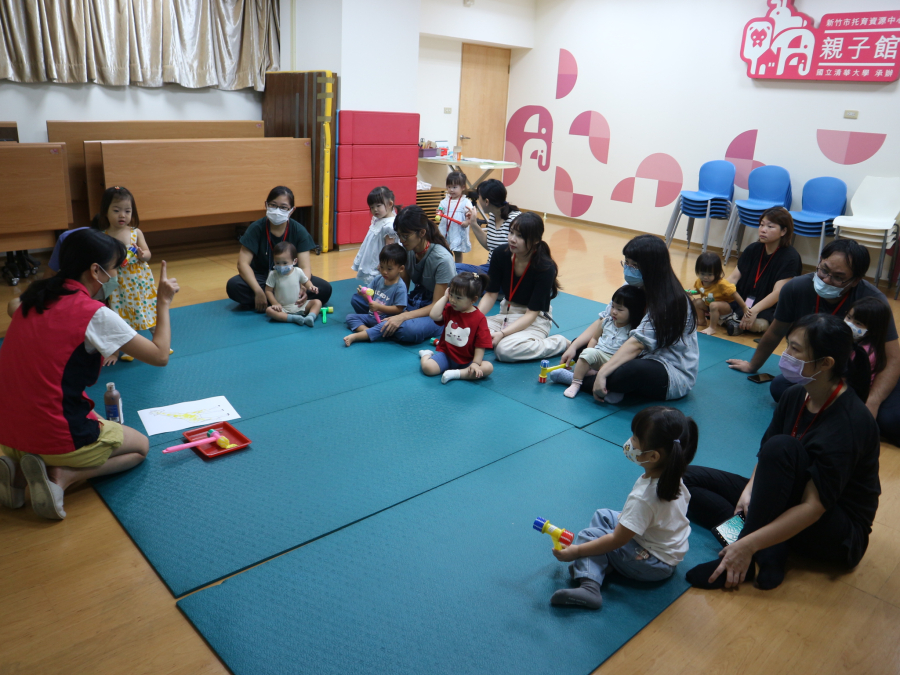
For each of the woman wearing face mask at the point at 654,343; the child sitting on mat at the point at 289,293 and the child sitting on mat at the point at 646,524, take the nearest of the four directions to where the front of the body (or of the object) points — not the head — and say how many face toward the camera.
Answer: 1

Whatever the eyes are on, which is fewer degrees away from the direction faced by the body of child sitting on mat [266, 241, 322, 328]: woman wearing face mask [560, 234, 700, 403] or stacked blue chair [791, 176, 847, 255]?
the woman wearing face mask

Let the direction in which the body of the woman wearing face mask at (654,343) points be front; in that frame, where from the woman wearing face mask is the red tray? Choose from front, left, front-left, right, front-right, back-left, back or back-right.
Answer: front-left

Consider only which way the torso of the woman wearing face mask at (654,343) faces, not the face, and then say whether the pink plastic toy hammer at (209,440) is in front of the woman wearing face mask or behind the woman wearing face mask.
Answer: in front

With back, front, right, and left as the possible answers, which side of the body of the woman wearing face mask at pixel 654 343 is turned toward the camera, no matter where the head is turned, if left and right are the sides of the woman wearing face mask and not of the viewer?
left

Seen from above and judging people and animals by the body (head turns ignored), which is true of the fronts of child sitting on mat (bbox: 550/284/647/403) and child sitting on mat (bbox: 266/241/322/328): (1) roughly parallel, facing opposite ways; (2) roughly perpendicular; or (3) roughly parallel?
roughly perpendicular

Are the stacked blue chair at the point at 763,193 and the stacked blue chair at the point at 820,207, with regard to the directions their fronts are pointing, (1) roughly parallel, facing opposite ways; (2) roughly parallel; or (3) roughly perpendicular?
roughly parallel

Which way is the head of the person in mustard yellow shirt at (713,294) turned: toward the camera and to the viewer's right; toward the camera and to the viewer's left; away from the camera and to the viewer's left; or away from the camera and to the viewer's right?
toward the camera and to the viewer's left

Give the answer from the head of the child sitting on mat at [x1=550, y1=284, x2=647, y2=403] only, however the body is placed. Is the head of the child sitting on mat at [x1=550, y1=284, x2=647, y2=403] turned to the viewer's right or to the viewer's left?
to the viewer's left

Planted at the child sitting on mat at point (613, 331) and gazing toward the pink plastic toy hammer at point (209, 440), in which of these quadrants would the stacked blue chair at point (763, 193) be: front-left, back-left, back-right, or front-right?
back-right

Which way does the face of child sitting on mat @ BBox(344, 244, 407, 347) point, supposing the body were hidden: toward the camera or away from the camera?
toward the camera

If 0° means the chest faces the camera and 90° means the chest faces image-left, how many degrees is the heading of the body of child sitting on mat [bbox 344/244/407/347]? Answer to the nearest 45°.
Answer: approximately 45°

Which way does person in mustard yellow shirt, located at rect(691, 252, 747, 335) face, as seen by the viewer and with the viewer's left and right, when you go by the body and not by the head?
facing the viewer and to the left of the viewer

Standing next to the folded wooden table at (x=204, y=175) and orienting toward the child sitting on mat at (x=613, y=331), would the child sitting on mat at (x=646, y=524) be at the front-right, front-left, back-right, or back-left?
front-right

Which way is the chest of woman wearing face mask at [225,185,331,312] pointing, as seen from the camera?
toward the camera

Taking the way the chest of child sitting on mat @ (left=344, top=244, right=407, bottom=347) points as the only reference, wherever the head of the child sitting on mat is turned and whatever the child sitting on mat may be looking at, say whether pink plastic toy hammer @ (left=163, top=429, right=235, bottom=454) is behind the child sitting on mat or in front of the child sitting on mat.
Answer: in front

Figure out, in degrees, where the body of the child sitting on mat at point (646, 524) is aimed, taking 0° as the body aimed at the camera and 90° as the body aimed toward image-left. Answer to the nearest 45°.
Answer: approximately 90°

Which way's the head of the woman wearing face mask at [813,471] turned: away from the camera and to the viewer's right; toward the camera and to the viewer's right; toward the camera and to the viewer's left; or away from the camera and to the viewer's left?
toward the camera and to the viewer's left
